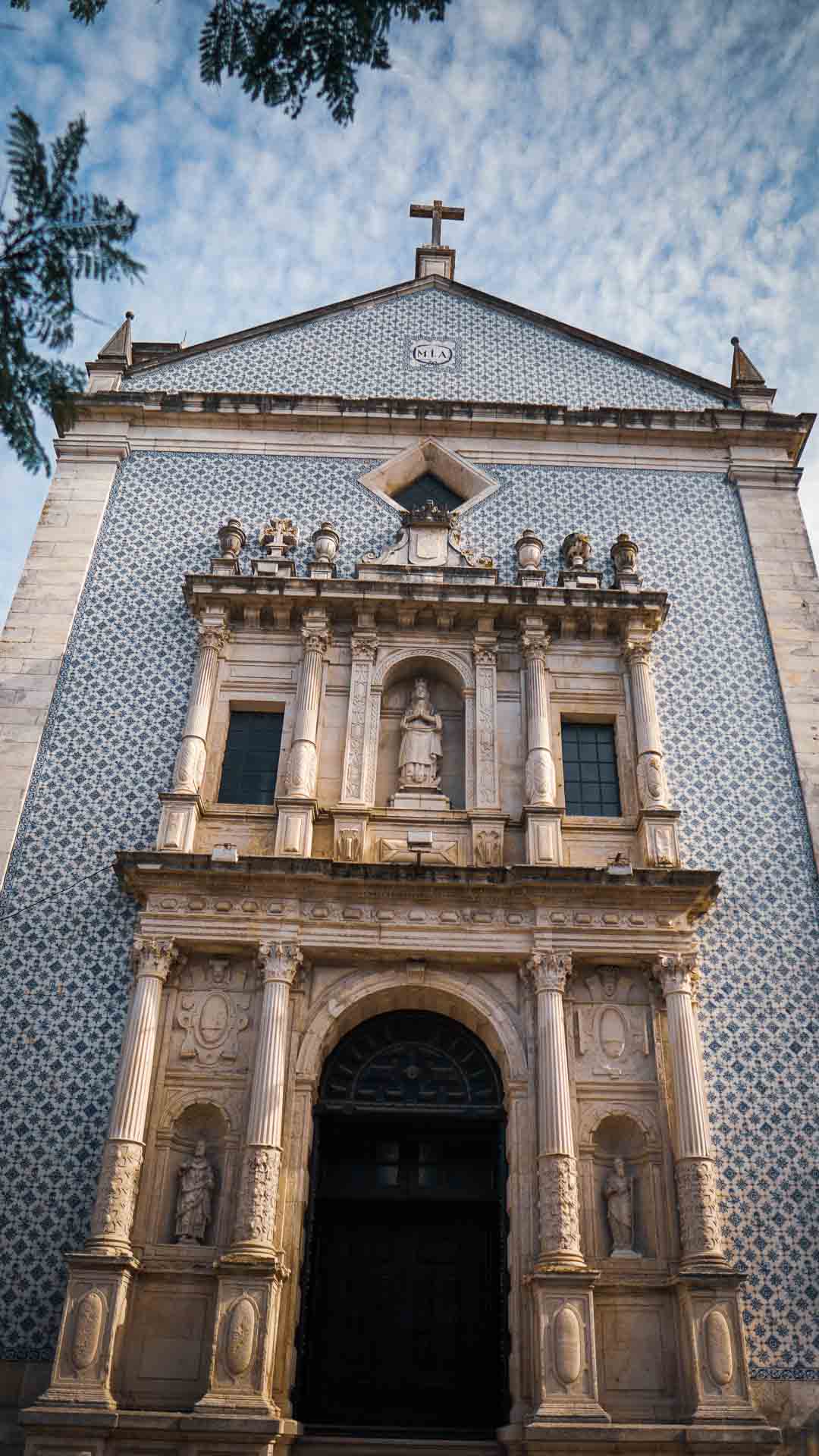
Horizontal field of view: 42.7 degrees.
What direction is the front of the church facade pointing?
toward the camera
